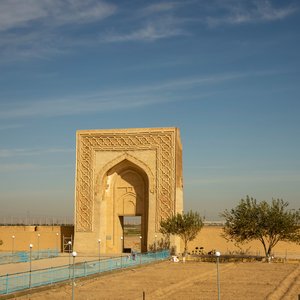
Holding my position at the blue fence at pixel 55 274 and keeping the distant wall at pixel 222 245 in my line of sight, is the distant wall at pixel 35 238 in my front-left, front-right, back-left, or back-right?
front-left

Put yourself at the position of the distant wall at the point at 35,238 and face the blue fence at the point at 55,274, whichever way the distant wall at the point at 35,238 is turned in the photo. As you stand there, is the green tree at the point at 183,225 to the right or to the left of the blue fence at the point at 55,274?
left

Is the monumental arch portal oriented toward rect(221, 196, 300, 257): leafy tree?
no

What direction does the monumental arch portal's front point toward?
toward the camera

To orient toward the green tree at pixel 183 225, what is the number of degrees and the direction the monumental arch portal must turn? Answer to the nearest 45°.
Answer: approximately 45° to its left

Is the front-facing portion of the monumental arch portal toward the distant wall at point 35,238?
no

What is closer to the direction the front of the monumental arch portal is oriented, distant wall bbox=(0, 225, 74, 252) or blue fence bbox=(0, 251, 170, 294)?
the blue fence

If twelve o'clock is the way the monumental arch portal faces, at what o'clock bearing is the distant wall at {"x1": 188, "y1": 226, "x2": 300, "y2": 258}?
The distant wall is roughly at 8 o'clock from the monumental arch portal.

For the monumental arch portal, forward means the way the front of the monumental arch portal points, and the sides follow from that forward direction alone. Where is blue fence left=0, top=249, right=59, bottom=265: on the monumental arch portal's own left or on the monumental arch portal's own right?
on the monumental arch portal's own right

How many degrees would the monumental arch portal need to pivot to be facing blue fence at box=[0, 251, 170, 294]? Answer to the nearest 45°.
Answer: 0° — it already faces it
